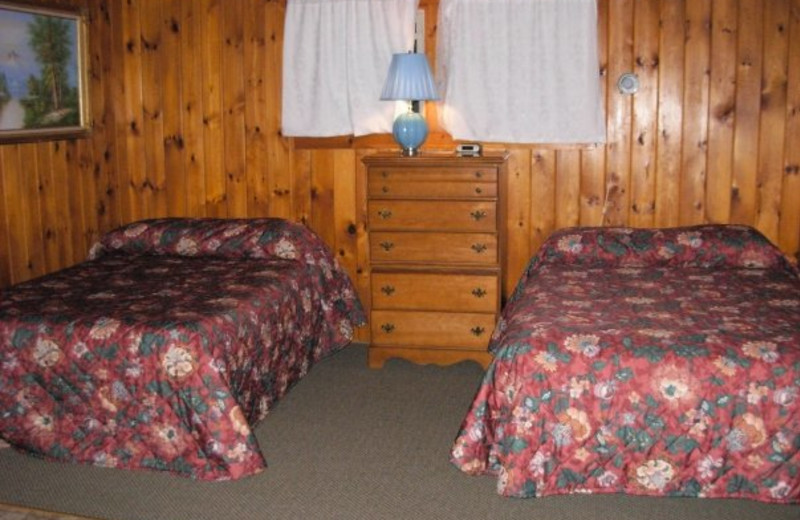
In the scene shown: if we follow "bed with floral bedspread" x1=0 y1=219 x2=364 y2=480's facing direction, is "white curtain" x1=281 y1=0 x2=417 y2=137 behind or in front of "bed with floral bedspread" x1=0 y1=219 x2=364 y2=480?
behind

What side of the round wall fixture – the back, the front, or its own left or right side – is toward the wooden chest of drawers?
right

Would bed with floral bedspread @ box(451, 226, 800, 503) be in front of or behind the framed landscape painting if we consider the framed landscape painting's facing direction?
in front

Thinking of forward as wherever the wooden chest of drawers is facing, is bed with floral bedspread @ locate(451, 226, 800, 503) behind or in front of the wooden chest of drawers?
in front

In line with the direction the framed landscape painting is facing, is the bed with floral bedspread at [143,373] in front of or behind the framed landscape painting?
in front

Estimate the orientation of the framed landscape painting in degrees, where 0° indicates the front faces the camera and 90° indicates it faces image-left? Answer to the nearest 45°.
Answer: approximately 315°

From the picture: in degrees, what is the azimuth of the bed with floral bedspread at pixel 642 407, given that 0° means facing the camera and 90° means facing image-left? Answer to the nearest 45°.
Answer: approximately 0°

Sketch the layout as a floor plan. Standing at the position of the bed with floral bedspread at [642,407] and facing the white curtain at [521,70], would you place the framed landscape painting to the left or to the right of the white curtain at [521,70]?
left

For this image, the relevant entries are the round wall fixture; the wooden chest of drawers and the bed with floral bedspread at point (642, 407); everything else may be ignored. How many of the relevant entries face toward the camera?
3

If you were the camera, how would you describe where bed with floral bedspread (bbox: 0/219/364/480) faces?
facing the viewer and to the left of the viewer
